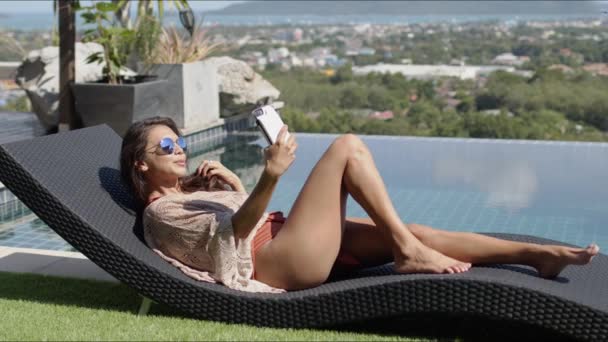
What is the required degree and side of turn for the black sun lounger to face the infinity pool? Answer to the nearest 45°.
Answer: approximately 90° to its left

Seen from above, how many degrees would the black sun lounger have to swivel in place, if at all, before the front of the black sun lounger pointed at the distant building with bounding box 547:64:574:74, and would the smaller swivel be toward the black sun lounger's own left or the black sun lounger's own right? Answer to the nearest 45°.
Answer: approximately 90° to the black sun lounger's own left

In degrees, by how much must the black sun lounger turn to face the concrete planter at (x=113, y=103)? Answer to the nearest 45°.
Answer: approximately 90° to its left

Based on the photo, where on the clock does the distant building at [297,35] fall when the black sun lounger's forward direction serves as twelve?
The distant building is roughly at 9 o'clock from the black sun lounger.

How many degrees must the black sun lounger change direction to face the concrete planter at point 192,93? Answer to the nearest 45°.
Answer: approximately 90° to its left

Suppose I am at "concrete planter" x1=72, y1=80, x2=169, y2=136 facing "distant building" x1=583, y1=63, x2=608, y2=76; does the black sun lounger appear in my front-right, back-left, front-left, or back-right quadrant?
back-right

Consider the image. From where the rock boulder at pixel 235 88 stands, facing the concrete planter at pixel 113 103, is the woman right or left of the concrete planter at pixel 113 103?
left

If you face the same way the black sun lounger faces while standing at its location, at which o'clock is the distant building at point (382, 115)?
The distant building is roughly at 9 o'clock from the black sun lounger.

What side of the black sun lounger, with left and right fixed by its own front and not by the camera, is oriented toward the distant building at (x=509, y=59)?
left

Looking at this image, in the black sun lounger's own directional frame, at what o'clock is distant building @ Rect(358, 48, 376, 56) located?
The distant building is roughly at 9 o'clock from the black sun lounger.

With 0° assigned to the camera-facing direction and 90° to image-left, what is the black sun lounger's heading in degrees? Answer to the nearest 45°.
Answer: approximately 270°
